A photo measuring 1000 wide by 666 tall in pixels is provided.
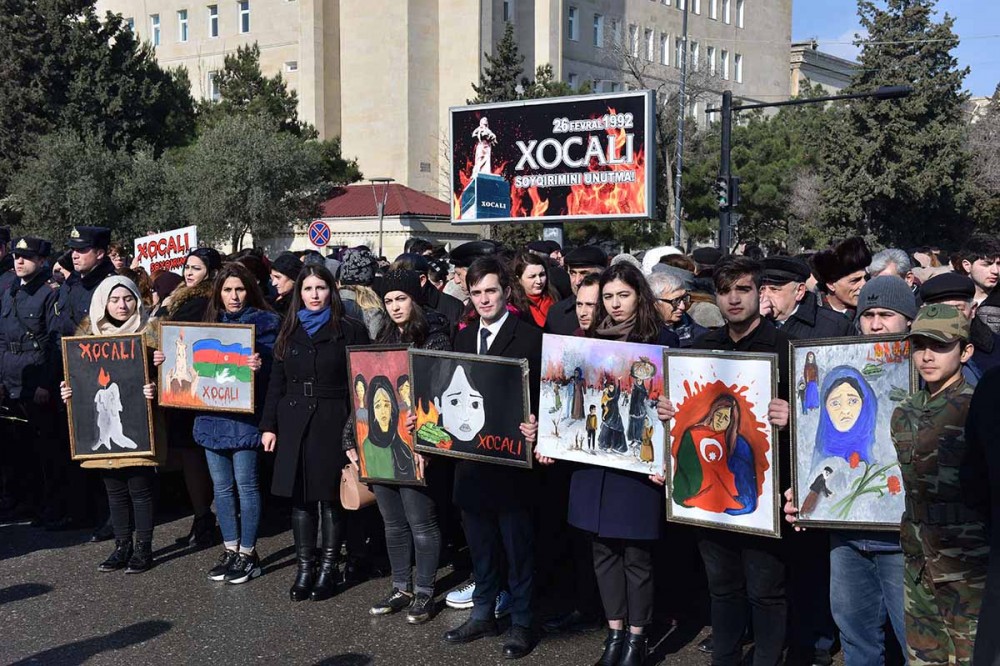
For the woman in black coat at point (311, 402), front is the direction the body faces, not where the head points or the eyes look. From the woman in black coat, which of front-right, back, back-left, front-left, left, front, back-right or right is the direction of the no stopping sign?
back

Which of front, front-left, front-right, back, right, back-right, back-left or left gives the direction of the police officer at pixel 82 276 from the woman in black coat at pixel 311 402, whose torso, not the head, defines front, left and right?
back-right

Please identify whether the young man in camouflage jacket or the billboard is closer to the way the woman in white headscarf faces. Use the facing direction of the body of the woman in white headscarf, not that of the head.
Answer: the young man in camouflage jacket

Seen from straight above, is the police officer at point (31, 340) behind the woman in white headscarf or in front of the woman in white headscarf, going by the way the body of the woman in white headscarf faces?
behind

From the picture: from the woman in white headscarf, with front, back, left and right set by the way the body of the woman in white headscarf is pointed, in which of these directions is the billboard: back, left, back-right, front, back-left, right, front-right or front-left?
back-left

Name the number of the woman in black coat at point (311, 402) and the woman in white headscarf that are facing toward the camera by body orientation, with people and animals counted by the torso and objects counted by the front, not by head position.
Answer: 2
